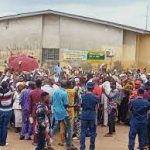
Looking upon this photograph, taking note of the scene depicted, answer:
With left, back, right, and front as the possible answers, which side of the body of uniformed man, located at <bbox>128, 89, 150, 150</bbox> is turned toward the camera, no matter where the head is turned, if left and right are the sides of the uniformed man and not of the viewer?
back

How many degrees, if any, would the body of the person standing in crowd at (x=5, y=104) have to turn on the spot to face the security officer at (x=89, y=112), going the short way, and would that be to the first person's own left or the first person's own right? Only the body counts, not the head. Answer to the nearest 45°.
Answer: approximately 135° to the first person's own right

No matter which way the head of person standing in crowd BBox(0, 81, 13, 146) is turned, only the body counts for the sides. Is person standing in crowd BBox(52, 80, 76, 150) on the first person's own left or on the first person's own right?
on the first person's own right

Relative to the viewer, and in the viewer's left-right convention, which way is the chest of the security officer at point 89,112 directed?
facing away from the viewer

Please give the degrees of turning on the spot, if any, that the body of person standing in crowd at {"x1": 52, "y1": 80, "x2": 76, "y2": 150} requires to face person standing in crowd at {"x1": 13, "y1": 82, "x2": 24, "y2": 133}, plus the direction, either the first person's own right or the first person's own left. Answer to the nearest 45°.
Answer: approximately 90° to the first person's own left

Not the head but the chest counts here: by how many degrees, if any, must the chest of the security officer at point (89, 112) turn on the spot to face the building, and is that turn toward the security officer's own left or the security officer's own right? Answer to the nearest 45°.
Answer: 0° — they already face it

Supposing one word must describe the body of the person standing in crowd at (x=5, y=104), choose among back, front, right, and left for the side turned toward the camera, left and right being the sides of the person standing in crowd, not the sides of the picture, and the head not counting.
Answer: back

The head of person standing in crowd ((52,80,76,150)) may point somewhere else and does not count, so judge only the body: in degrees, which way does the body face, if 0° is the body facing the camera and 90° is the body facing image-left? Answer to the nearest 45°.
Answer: approximately 225°

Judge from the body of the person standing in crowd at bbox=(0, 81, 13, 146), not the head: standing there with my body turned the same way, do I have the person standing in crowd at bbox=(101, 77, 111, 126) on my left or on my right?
on my right

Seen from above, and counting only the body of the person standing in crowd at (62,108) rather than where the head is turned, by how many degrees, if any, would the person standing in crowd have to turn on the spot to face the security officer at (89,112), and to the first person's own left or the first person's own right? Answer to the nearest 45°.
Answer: approximately 90° to the first person's own right

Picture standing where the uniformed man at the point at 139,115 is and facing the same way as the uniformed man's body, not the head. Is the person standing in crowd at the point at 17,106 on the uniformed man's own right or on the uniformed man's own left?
on the uniformed man's own left

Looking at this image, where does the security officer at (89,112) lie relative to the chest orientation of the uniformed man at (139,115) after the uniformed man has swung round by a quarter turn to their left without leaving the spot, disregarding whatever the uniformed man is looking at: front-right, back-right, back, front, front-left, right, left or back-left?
front
